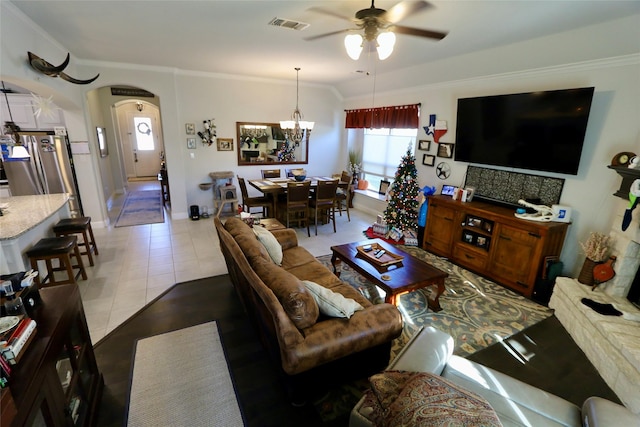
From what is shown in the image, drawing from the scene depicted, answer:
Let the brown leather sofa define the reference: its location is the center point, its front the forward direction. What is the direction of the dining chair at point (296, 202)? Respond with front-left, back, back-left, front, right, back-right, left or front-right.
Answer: front-left

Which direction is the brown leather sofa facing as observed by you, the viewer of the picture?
facing away from the viewer and to the right of the viewer

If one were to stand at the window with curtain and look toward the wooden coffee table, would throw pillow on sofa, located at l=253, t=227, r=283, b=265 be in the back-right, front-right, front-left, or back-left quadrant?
front-right

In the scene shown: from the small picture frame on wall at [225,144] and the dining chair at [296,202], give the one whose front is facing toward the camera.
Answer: the small picture frame on wall

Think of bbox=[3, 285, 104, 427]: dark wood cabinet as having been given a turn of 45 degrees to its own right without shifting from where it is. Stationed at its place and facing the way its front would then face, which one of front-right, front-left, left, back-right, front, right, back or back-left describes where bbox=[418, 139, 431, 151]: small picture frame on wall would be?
left

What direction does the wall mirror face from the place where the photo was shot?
facing the viewer

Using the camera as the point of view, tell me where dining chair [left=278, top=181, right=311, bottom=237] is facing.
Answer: facing away from the viewer and to the left of the viewer

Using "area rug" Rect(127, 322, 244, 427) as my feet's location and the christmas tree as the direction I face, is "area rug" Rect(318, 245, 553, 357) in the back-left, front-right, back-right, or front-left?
front-right

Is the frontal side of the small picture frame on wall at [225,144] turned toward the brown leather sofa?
yes

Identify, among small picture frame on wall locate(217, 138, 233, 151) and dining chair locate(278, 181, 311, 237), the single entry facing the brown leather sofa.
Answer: the small picture frame on wall

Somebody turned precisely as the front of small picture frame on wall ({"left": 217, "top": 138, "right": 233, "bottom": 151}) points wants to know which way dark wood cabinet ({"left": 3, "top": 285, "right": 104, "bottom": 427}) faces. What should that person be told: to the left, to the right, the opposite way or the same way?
to the left

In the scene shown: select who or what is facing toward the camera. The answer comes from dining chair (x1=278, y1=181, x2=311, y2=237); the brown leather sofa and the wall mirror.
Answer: the wall mirror

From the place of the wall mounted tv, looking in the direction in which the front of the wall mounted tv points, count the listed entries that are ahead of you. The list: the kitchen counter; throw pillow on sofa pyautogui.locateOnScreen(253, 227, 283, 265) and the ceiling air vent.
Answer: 3

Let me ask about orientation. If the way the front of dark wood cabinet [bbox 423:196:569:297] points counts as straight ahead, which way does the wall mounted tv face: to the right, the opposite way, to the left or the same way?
the same way

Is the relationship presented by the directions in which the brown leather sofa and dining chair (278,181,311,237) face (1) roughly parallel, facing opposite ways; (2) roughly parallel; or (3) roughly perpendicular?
roughly perpendicular

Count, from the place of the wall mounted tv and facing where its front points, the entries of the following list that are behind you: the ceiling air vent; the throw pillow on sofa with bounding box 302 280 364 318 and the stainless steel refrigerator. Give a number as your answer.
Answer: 0

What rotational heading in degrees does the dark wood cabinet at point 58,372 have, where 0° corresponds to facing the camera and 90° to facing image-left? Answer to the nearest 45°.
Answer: approximately 315°

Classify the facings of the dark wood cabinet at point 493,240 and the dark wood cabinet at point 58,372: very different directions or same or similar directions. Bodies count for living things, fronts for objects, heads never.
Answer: very different directions

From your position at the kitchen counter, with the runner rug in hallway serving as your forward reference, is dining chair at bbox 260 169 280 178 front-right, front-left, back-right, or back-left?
front-right

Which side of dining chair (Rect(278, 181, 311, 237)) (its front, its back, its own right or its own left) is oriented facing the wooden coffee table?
back

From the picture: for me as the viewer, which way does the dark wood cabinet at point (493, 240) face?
facing the viewer and to the left of the viewer

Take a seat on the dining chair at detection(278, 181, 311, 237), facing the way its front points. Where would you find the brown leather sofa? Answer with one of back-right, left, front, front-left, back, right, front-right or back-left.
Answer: back-left

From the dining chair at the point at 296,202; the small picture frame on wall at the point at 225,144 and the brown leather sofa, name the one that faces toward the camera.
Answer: the small picture frame on wall
